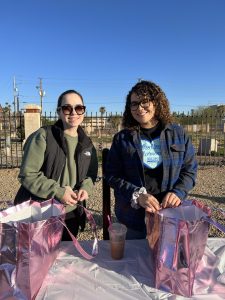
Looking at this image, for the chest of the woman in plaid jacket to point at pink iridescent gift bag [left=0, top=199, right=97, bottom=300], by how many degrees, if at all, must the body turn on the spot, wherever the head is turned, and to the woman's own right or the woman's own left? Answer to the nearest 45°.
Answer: approximately 45° to the woman's own right

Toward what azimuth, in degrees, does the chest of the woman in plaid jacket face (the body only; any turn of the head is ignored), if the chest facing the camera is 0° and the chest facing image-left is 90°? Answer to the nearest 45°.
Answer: approximately 0°

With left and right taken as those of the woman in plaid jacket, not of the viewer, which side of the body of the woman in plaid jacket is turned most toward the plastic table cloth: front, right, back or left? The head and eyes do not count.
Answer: front
